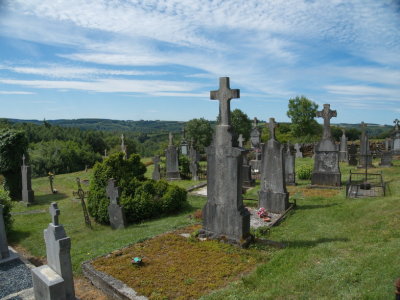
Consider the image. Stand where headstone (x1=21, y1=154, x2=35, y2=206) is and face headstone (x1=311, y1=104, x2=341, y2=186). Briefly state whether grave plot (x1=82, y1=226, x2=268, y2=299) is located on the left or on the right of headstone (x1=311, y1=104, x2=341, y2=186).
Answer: right

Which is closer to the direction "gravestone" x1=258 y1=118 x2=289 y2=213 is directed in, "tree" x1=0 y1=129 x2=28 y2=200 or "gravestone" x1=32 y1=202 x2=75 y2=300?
the gravestone

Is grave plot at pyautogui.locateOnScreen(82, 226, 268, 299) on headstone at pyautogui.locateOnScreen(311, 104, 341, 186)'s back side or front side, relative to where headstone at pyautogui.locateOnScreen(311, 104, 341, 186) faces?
on the front side

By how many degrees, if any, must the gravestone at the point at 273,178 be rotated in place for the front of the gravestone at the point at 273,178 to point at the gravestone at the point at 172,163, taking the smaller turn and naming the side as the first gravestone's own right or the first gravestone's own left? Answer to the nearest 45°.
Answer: approximately 90° to the first gravestone's own right

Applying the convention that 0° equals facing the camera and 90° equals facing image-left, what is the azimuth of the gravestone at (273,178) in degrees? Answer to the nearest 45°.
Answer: approximately 45°

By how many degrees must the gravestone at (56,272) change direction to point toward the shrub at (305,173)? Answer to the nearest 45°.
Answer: approximately 180°

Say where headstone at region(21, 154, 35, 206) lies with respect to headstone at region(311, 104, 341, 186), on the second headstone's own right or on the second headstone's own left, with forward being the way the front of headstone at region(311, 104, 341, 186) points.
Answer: on the second headstone's own right

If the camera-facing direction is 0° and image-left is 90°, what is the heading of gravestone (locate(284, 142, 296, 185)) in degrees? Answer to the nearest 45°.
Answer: approximately 45°
